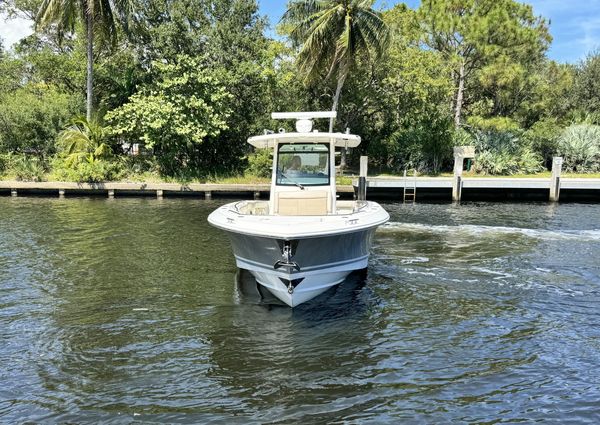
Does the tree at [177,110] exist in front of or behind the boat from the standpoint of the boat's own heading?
behind

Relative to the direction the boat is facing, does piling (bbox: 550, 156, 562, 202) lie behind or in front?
behind

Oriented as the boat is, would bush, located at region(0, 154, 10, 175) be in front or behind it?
behind

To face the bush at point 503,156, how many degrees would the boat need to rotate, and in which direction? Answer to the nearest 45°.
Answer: approximately 135° to its left

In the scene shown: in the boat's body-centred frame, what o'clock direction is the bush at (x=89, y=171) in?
The bush is roughly at 5 o'clock from the boat.

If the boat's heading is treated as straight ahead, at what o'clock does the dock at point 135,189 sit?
The dock is roughly at 5 o'clock from the boat.

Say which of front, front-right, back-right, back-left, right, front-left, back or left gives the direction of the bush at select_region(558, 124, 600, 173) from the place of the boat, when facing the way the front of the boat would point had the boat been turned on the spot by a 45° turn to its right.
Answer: back

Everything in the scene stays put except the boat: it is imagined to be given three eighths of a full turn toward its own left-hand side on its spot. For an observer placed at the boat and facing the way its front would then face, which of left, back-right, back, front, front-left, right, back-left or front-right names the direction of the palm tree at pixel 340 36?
front-left

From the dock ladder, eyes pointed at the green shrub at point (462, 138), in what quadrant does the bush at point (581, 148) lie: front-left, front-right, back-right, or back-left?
front-right

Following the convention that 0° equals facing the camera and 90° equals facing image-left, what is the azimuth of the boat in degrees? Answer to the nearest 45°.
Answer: approximately 0°
